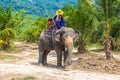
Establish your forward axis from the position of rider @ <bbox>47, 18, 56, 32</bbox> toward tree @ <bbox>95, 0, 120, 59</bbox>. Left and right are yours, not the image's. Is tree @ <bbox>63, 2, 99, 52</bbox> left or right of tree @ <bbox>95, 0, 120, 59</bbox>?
left

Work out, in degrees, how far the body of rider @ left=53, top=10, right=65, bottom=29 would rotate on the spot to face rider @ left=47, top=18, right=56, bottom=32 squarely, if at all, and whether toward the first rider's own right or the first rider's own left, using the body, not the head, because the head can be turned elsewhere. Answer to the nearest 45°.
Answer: approximately 135° to the first rider's own right

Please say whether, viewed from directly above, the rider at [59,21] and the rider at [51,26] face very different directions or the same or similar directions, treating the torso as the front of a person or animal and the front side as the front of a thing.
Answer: same or similar directions

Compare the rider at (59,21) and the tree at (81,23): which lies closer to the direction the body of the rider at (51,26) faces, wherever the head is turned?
the rider

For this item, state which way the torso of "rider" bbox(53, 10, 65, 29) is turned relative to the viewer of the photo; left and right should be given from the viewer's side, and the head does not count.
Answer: facing the viewer and to the right of the viewer

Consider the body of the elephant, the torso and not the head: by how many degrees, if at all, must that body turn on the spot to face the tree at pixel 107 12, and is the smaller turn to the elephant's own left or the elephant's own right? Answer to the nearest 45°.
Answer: approximately 90° to the elephant's own left

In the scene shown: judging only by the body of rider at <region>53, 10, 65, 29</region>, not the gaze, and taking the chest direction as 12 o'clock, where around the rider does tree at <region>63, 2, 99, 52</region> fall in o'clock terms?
The tree is roughly at 8 o'clock from the rider.
